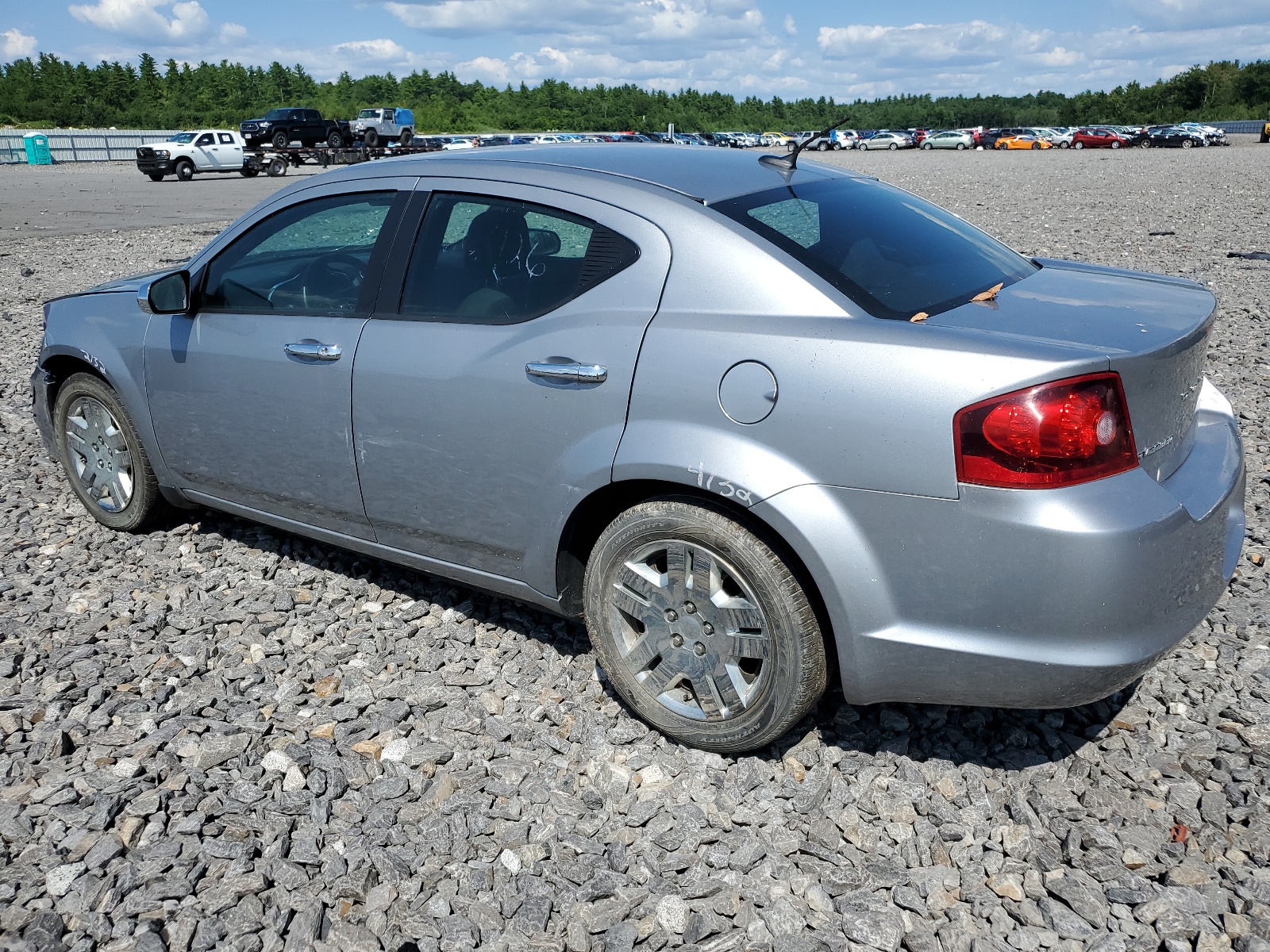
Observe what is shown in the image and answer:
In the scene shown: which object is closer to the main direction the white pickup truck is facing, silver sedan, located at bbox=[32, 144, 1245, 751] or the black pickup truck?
the silver sedan

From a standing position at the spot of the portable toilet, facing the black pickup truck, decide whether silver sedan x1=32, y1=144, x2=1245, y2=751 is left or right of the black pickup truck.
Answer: right

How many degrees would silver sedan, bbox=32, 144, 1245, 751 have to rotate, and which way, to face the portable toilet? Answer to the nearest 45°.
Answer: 0° — it already faces it

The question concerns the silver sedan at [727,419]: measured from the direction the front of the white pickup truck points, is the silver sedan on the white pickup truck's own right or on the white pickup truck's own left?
on the white pickup truck's own left

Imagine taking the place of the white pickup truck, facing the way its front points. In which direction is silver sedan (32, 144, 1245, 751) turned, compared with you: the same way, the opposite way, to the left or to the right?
to the right

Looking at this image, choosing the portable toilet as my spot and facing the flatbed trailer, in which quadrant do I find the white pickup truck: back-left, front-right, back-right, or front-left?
front-right

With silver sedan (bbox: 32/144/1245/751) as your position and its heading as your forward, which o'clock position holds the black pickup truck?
The black pickup truck is roughly at 1 o'clock from the silver sedan.

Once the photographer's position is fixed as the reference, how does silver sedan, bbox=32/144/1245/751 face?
facing away from the viewer and to the left of the viewer

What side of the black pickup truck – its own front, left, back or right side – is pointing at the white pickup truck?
front

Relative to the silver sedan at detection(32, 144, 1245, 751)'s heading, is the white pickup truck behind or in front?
in front

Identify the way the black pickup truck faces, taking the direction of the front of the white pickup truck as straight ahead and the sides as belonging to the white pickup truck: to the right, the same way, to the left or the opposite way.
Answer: the same way

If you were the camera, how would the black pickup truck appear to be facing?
facing the viewer and to the left of the viewer

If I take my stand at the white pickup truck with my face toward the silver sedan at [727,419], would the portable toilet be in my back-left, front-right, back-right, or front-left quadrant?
back-right

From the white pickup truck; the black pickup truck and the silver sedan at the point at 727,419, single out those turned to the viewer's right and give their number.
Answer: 0
